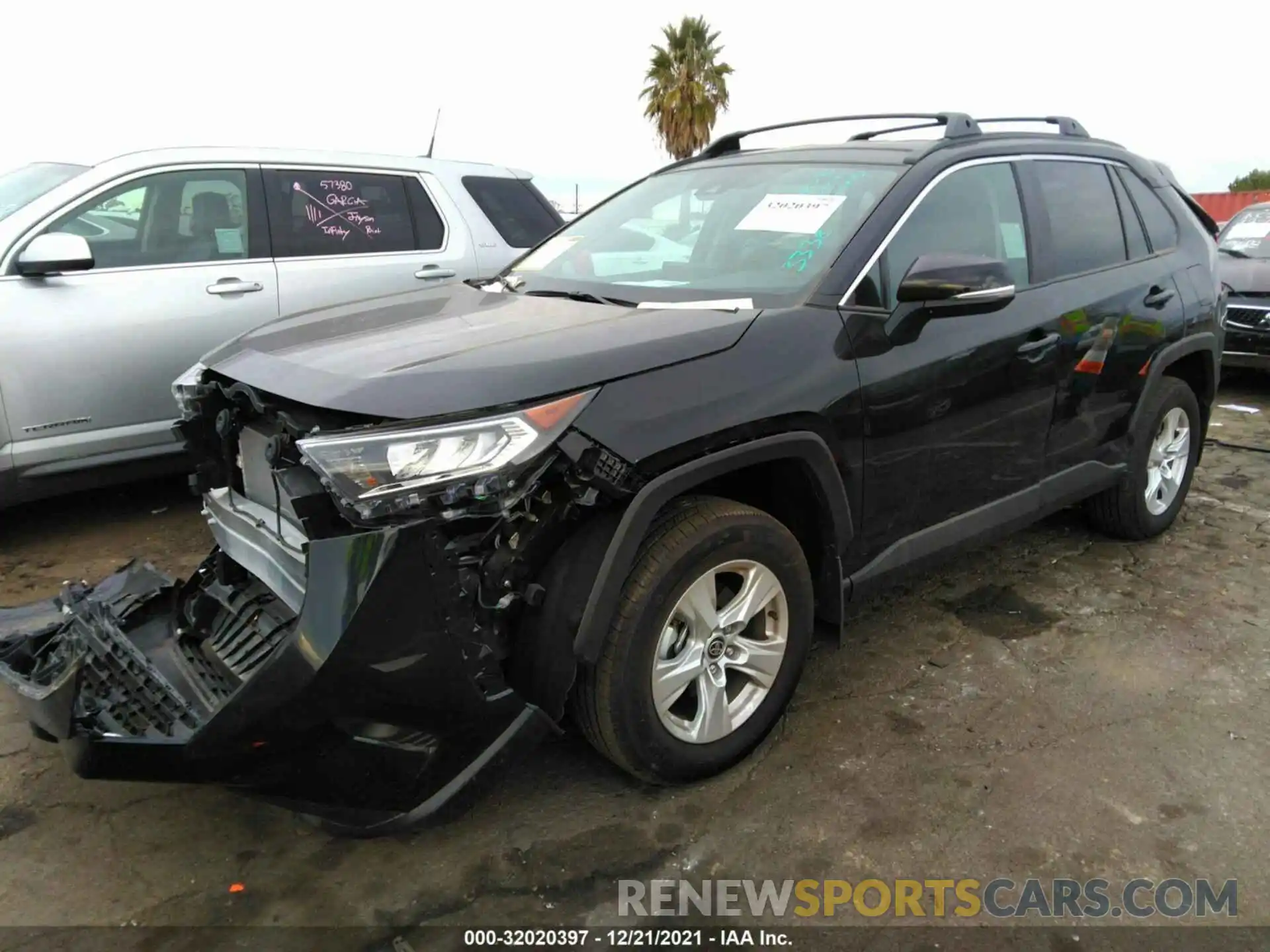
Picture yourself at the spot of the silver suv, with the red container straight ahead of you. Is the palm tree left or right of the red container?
left

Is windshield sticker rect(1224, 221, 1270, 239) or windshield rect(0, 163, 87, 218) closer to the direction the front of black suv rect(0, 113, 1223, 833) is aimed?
the windshield

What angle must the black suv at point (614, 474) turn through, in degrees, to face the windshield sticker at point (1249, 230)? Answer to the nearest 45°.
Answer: approximately 180°

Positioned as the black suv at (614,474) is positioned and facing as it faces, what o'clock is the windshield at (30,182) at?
The windshield is roughly at 3 o'clock from the black suv.

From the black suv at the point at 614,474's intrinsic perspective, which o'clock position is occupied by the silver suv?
The silver suv is roughly at 3 o'clock from the black suv.

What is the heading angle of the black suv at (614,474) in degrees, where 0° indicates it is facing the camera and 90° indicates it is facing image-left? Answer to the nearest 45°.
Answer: approximately 45°

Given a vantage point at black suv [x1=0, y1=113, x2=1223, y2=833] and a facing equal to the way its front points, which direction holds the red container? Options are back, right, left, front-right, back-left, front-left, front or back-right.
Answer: back

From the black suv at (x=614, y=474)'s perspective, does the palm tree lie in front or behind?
behind
